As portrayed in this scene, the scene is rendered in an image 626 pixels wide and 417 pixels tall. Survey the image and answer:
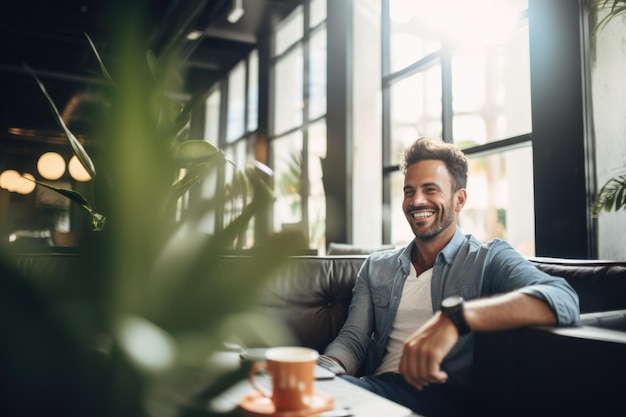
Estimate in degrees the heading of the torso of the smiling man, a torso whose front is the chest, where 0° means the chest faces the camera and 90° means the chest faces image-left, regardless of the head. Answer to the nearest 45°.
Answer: approximately 45°

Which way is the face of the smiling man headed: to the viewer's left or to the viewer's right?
to the viewer's left

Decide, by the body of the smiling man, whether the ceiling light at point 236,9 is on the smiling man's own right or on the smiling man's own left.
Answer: on the smiling man's own right

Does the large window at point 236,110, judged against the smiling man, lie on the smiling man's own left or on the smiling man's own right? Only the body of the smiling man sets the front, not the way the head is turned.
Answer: on the smiling man's own right

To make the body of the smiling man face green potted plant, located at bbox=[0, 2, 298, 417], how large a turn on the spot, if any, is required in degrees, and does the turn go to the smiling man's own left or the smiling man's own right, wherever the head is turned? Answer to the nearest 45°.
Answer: approximately 45° to the smiling man's own left

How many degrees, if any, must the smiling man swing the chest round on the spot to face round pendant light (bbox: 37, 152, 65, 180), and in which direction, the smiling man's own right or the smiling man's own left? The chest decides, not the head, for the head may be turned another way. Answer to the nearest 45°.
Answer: approximately 90° to the smiling man's own right

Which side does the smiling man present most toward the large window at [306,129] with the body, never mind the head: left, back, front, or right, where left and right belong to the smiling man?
right

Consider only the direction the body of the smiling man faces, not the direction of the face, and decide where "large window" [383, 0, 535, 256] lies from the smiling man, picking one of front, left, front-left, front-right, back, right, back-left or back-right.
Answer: back-right
